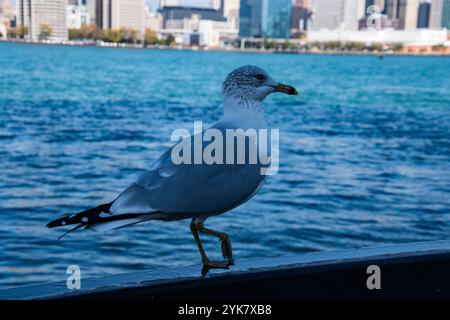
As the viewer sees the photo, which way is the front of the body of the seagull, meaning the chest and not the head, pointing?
to the viewer's right
